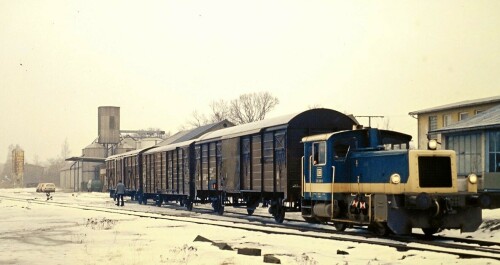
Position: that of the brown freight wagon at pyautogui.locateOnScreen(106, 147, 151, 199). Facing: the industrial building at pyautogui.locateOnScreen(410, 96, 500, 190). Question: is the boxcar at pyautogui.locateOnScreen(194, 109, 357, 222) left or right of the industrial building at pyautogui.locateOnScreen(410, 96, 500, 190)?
right

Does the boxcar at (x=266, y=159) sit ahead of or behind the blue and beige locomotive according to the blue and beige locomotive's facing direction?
behind

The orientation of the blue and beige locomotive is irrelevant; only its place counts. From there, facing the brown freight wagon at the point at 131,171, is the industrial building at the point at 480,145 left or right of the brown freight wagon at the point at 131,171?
right

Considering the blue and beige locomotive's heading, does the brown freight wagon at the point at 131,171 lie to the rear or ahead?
to the rear

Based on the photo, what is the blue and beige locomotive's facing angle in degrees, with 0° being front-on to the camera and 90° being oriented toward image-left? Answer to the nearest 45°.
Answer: approximately 315°

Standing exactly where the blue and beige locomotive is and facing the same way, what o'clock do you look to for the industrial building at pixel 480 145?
The industrial building is roughly at 8 o'clock from the blue and beige locomotive.

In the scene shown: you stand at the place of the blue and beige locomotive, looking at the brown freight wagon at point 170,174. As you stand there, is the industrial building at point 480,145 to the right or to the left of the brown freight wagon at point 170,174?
right

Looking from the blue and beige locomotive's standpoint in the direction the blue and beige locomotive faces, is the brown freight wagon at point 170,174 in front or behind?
behind

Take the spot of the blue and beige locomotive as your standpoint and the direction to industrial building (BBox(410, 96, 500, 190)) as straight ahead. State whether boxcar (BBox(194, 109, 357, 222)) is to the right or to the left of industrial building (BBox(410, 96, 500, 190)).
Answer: left
